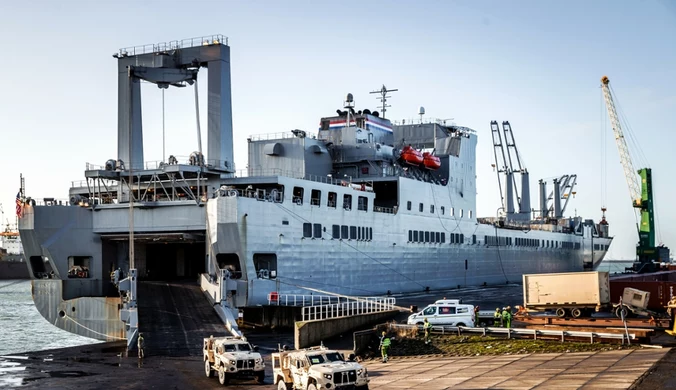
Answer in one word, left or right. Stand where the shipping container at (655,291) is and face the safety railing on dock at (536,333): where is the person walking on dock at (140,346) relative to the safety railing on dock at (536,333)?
right

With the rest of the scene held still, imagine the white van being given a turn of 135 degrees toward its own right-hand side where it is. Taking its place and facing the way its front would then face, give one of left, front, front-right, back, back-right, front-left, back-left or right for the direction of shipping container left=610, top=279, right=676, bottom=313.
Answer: front

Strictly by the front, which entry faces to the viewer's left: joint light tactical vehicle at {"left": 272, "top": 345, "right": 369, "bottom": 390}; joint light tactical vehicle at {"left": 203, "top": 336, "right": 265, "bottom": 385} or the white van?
the white van

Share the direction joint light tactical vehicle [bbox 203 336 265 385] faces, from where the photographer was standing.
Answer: facing the viewer and to the right of the viewer

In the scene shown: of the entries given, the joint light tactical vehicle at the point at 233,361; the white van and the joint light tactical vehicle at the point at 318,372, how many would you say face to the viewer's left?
1

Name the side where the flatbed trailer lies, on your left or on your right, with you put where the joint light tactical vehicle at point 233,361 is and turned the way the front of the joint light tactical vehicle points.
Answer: on your left

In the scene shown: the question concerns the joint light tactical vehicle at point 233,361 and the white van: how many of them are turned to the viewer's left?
1

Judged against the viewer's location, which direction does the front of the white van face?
facing to the left of the viewer

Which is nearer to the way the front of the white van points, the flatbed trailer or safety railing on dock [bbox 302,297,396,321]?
the safety railing on dock

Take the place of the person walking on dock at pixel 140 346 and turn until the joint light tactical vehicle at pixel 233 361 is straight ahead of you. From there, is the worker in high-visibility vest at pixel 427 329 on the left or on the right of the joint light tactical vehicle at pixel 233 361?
left

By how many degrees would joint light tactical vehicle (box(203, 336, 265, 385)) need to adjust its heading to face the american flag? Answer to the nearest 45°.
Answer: approximately 180°

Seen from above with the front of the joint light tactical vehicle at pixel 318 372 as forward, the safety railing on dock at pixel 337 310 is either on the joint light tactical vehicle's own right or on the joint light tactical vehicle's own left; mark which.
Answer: on the joint light tactical vehicle's own left

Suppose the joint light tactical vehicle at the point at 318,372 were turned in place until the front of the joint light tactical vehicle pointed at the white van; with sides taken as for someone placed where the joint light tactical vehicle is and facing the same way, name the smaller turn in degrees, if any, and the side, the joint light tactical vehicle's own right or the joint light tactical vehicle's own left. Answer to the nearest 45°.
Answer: approximately 90° to the joint light tactical vehicle's own left

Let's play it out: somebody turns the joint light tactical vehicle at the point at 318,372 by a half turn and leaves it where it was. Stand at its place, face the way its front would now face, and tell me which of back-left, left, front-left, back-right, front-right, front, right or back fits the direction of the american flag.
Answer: front
